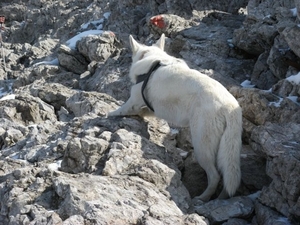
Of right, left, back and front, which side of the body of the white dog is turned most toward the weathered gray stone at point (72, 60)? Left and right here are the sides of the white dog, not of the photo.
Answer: front

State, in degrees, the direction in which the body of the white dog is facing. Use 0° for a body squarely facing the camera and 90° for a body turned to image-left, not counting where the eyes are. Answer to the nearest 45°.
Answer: approximately 135°

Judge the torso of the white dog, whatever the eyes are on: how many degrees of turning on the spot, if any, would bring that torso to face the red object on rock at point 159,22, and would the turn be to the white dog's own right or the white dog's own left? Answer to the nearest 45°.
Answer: approximately 45° to the white dog's own right

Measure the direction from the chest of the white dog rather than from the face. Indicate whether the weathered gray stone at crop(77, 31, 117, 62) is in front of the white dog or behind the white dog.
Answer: in front

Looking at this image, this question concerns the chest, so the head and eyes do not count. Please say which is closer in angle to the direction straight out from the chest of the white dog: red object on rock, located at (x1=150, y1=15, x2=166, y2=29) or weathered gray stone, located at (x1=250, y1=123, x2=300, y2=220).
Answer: the red object on rock

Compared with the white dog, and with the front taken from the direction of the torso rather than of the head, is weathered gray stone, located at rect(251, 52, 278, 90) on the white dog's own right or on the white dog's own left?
on the white dog's own right

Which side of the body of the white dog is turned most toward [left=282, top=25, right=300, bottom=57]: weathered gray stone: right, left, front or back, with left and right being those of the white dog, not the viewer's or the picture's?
right
